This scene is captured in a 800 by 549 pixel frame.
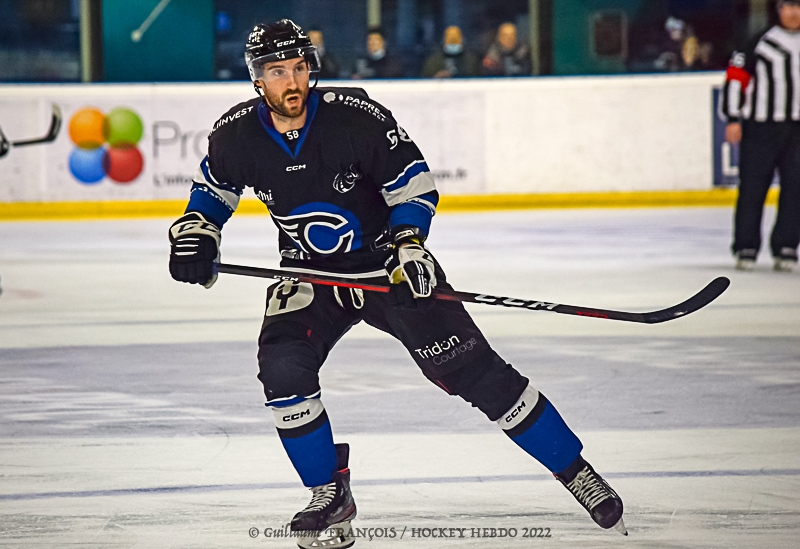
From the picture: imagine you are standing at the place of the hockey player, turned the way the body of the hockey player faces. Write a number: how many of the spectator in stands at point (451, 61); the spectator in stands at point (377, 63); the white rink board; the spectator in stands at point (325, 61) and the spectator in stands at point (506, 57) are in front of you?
0

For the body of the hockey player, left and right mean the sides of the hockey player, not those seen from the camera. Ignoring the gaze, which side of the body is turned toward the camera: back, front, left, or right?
front

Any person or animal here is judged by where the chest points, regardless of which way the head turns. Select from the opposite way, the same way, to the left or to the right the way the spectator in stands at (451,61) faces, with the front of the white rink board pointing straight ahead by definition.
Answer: the same way

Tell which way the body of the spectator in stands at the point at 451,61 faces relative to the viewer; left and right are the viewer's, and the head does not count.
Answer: facing the viewer

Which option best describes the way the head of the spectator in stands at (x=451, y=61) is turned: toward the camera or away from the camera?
toward the camera

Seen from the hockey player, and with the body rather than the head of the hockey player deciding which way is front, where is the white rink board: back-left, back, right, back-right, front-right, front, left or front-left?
back

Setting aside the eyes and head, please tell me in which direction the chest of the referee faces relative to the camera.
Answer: toward the camera

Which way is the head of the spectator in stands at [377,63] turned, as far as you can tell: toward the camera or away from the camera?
toward the camera

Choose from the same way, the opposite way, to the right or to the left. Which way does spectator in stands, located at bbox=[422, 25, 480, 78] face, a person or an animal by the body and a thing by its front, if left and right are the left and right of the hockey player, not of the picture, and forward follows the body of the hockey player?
the same way

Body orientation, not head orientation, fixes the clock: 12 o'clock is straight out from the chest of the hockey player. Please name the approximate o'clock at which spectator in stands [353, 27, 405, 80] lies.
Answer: The spectator in stands is roughly at 6 o'clock from the hockey player.

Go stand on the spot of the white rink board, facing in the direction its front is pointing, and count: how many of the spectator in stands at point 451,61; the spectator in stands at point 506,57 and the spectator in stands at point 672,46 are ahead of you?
0

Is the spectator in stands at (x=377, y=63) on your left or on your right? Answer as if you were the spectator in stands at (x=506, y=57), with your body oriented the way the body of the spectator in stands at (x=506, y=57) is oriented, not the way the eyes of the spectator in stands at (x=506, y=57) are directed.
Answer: on your right

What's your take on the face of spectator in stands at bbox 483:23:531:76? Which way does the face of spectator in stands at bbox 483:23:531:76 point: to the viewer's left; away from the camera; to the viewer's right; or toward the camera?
toward the camera

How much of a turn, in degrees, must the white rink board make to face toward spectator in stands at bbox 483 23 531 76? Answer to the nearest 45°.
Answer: approximately 180°

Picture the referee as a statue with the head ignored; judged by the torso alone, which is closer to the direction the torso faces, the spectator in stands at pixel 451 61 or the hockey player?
the hockey player

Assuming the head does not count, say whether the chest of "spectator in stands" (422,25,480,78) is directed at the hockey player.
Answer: yes
